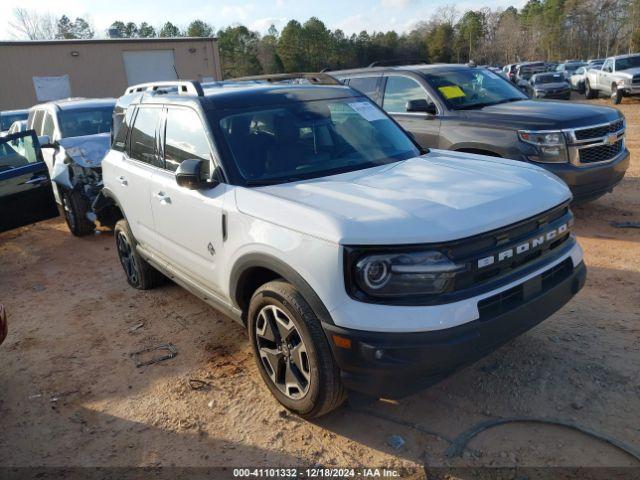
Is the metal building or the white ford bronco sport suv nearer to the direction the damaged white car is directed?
the white ford bronco sport suv

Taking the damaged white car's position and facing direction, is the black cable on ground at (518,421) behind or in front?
in front

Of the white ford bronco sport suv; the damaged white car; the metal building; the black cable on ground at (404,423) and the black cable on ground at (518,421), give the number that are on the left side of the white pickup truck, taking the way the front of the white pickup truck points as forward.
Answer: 0

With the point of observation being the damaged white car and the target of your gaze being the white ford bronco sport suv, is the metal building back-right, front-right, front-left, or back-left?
back-left

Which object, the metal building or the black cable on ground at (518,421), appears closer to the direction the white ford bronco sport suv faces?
the black cable on ground

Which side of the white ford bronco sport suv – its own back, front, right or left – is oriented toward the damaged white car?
back

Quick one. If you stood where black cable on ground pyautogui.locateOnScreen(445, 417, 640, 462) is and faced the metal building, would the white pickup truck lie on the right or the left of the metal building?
right

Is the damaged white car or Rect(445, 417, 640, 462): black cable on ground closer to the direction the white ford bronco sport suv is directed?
the black cable on ground

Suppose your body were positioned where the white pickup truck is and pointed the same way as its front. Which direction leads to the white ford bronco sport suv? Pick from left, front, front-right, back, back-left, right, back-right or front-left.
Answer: front-right

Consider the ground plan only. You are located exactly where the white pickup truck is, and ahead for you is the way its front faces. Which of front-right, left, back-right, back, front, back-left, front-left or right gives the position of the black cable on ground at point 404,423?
front-right

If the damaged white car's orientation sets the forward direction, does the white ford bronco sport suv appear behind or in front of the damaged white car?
in front

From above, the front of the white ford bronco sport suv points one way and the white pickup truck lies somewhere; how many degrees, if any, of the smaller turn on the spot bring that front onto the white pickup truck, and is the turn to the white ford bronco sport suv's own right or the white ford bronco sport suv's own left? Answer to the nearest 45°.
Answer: approximately 90° to the white ford bronco sport suv's own left

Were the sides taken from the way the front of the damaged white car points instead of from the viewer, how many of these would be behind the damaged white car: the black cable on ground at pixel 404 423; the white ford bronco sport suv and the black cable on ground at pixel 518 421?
0

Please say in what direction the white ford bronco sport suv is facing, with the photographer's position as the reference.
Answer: facing the viewer and to the right of the viewer

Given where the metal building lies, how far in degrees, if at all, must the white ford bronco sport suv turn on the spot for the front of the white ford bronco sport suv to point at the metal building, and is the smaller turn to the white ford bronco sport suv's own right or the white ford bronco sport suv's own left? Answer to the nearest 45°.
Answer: approximately 180°

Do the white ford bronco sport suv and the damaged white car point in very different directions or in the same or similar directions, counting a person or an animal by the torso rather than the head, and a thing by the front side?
same or similar directions

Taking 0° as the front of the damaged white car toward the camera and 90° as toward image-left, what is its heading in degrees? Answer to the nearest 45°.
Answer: approximately 315°

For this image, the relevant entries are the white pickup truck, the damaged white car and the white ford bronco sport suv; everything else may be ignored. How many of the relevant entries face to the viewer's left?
0
